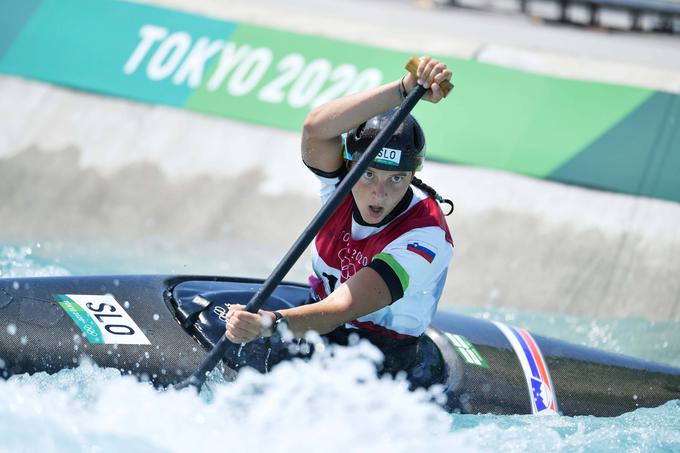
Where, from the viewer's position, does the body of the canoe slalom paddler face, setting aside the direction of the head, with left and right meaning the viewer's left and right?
facing the viewer and to the left of the viewer
